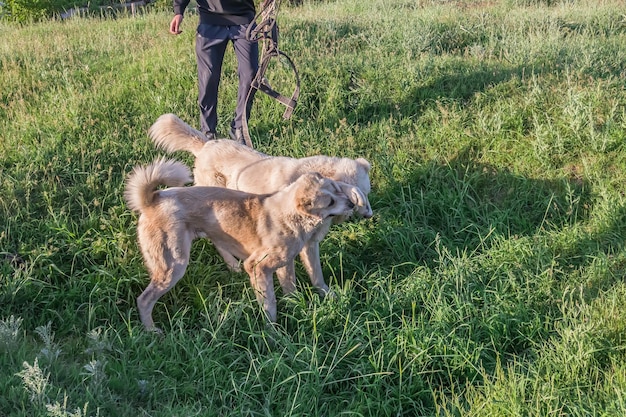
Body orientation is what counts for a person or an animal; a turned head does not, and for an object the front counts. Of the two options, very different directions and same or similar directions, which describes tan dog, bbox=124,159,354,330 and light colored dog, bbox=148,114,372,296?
same or similar directions

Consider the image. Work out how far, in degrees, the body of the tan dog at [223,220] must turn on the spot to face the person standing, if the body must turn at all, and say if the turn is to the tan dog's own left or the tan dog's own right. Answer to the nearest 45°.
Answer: approximately 90° to the tan dog's own left

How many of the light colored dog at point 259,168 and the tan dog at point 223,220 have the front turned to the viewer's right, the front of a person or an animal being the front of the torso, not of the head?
2

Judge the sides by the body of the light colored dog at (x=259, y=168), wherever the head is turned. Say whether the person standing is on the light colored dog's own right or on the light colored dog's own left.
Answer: on the light colored dog's own left

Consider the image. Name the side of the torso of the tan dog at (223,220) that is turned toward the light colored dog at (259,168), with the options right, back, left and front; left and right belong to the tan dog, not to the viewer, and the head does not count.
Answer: left

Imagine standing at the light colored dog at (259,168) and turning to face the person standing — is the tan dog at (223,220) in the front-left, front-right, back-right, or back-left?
back-left

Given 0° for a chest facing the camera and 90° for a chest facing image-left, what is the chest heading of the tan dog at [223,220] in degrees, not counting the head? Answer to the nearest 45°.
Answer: approximately 270°

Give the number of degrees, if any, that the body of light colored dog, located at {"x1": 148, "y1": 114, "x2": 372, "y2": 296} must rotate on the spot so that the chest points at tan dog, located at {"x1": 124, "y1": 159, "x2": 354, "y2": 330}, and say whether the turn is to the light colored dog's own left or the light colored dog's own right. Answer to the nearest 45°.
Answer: approximately 90° to the light colored dog's own right

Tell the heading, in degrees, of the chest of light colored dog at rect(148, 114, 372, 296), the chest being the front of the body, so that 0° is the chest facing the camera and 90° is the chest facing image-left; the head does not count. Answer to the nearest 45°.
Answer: approximately 270°
